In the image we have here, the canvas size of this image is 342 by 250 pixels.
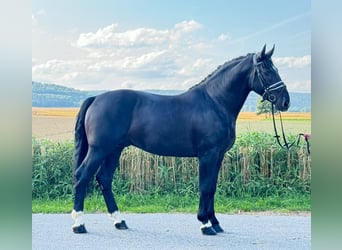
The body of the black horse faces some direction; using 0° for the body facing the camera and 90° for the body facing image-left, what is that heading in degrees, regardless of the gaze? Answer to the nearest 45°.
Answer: approximately 270°

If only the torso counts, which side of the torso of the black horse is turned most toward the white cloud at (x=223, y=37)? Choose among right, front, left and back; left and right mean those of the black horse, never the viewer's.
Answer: left

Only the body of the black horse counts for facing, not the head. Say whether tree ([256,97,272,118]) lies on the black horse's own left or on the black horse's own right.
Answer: on the black horse's own left

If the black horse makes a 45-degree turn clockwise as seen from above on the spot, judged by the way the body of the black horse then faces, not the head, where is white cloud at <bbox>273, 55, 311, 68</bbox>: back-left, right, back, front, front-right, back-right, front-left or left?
left
